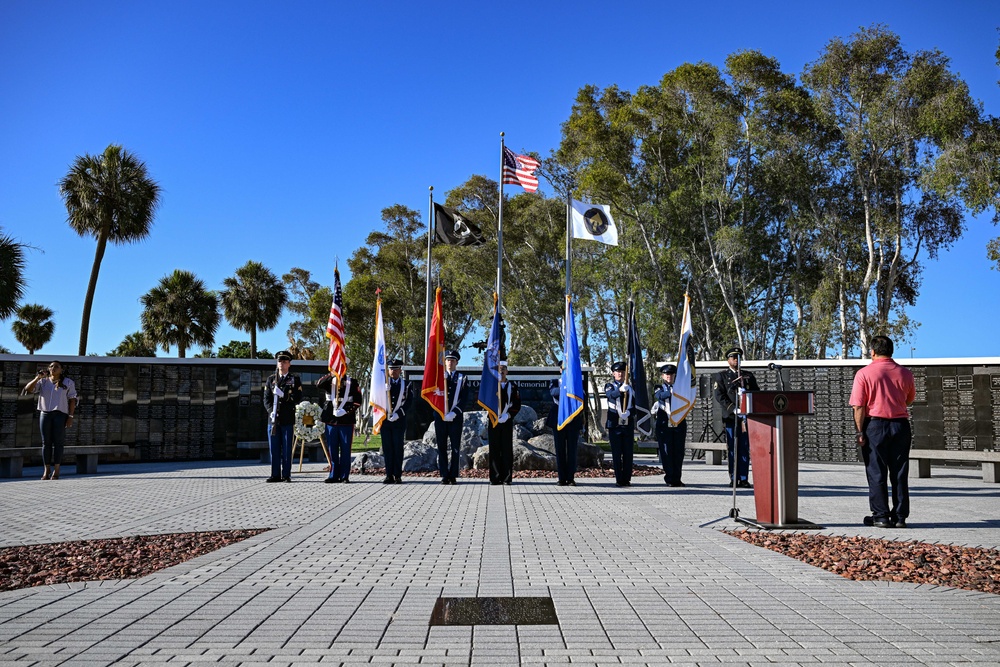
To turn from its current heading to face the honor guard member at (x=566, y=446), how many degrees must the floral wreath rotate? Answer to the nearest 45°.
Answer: approximately 45° to its left

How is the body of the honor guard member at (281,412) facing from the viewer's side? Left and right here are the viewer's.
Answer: facing the viewer

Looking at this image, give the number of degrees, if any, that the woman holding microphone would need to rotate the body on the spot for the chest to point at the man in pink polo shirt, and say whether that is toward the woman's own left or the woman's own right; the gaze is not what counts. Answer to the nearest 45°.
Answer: approximately 45° to the woman's own left

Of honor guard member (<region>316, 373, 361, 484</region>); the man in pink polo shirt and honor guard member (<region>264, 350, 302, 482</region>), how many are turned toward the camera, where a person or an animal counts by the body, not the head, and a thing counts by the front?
2

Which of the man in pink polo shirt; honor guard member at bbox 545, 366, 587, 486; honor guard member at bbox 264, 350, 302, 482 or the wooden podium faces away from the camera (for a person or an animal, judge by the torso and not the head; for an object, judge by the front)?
the man in pink polo shirt

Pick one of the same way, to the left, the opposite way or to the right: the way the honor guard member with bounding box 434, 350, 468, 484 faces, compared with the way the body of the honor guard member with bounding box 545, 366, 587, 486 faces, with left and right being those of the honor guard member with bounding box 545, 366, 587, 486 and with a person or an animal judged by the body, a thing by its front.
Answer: the same way

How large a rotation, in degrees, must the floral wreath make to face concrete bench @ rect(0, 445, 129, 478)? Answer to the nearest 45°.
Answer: approximately 90° to its right

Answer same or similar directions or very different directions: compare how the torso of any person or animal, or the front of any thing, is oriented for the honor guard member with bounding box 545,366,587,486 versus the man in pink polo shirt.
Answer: very different directions

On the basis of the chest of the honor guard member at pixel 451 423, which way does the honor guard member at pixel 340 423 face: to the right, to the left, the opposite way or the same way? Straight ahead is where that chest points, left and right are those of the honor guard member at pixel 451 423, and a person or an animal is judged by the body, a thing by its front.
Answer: the same way

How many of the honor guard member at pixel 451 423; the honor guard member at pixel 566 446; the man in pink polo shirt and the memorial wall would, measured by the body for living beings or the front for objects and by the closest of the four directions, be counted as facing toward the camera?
3

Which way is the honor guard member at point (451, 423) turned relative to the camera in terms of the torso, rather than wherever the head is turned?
toward the camera

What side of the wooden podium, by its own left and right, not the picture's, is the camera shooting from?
front

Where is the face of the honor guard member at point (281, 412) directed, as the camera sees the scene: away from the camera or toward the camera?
toward the camera

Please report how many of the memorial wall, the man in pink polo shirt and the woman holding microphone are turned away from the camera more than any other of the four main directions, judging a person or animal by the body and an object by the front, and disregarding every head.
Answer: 1

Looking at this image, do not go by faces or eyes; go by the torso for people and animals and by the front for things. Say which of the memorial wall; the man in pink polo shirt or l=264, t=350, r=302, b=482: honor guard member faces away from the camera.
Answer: the man in pink polo shirt

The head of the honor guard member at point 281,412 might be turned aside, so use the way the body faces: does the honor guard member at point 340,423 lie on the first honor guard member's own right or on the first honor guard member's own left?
on the first honor guard member's own left

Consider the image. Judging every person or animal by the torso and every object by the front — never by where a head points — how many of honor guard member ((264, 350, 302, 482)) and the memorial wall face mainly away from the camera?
0
